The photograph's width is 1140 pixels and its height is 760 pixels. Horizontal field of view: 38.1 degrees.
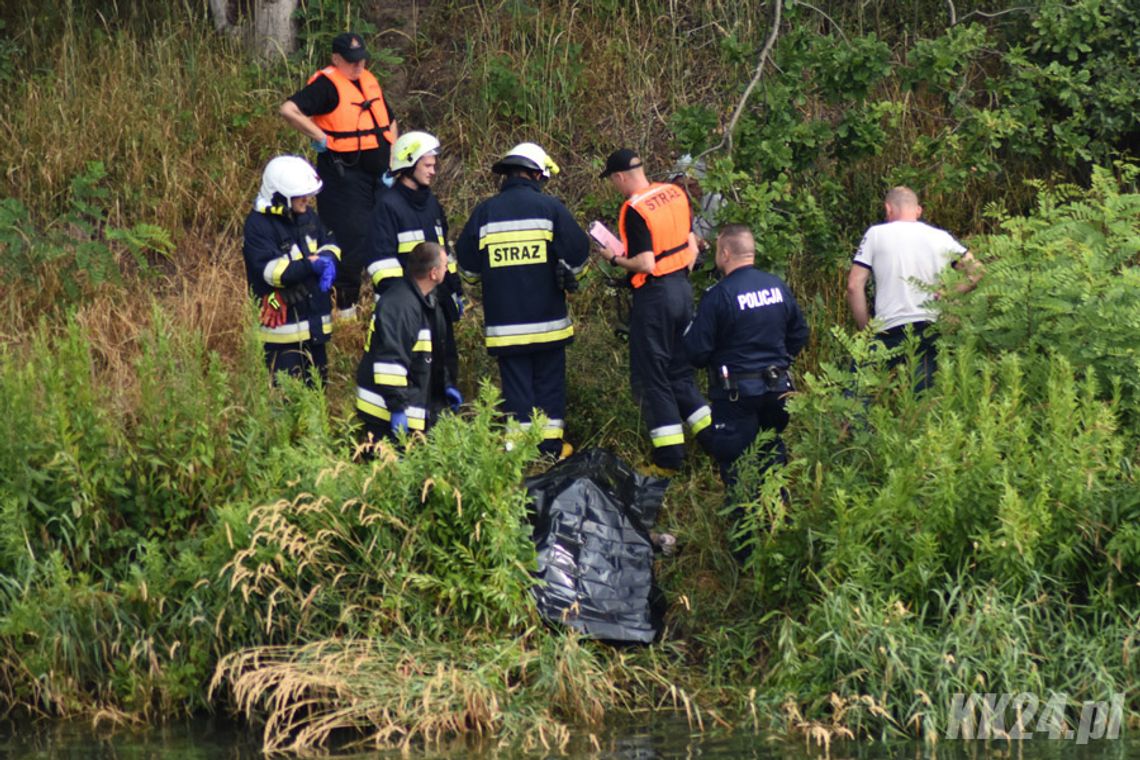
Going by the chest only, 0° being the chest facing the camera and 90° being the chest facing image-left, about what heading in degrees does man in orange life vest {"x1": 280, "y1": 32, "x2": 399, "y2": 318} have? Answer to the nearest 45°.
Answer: approximately 315°

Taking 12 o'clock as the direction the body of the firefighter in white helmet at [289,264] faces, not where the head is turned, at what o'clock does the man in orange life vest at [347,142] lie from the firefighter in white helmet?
The man in orange life vest is roughly at 8 o'clock from the firefighter in white helmet.

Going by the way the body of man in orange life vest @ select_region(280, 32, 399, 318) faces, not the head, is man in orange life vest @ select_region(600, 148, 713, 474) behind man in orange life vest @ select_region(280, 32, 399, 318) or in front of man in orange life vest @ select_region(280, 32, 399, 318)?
in front

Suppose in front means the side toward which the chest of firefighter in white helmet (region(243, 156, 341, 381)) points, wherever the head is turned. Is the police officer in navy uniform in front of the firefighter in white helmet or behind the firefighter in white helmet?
in front

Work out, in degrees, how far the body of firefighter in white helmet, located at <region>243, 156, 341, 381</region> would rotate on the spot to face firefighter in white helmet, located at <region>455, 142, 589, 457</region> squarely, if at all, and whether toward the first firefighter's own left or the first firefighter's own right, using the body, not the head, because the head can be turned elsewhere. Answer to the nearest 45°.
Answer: approximately 45° to the first firefighter's own left

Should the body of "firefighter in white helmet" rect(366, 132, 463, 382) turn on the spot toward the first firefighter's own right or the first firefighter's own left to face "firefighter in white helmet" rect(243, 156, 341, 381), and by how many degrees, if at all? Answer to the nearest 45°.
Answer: approximately 135° to the first firefighter's own right

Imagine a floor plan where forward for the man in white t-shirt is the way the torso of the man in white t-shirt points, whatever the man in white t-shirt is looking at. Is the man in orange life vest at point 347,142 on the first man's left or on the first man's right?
on the first man's left

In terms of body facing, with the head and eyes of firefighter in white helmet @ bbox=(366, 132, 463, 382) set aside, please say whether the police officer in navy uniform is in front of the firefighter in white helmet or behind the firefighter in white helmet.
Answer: in front

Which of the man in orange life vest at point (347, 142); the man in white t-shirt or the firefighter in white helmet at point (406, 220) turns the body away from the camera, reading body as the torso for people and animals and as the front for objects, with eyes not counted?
the man in white t-shirt

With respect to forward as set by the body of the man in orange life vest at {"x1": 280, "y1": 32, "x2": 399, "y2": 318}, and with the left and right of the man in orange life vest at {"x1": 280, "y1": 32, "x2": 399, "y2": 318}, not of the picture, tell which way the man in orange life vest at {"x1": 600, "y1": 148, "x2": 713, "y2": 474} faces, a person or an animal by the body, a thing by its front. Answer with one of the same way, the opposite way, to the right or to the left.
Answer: the opposite way

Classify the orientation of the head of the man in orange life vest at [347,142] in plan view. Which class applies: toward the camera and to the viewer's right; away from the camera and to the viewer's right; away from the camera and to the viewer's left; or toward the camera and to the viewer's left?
toward the camera and to the viewer's right

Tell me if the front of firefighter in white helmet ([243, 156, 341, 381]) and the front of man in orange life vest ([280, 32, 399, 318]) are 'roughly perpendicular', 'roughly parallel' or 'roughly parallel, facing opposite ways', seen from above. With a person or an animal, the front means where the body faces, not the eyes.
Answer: roughly parallel

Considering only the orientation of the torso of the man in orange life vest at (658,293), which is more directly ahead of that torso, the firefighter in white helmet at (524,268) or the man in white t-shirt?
the firefighter in white helmet

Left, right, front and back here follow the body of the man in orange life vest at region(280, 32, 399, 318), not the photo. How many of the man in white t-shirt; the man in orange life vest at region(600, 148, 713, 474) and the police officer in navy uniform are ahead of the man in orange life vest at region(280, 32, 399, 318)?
3

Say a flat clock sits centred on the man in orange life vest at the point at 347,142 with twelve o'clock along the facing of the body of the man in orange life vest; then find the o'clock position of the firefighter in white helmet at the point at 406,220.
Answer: The firefighter in white helmet is roughly at 1 o'clock from the man in orange life vest.

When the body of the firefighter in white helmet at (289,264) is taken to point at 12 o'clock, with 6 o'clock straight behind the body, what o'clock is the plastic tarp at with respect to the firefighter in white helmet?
The plastic tarp is roughly at 12 o'clock from the firefighter in white helmet.

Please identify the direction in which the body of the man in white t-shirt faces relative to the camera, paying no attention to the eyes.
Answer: away from the camera

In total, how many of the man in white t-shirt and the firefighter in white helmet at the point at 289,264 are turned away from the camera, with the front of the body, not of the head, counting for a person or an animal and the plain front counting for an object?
1

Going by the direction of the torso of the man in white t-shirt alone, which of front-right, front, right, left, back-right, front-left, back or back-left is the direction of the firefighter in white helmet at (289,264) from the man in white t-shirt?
left

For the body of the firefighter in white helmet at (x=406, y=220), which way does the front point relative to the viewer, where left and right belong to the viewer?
facing the viewer and to the right of the viewer
